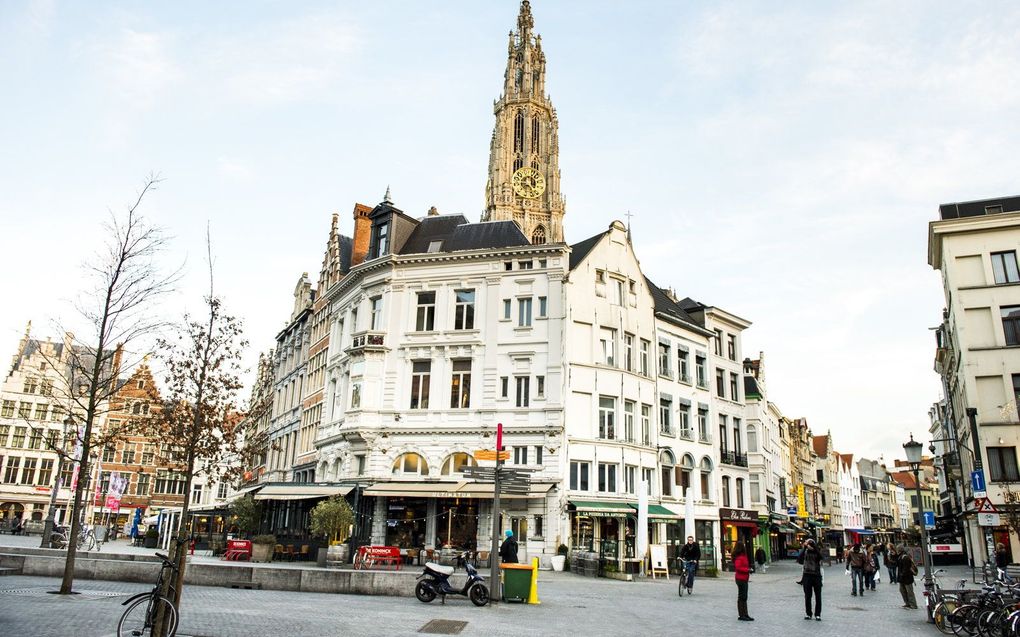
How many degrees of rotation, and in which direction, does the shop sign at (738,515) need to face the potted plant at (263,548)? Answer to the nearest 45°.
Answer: approximately 45° to its right

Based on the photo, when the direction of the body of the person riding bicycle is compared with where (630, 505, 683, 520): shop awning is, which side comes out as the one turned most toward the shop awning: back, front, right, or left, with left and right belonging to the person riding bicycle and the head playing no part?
back

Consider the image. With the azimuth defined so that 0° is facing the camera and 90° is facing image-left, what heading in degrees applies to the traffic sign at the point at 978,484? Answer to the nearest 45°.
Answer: approximately 0°

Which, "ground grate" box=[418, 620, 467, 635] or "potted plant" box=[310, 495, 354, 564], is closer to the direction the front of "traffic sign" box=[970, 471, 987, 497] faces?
the ground grate

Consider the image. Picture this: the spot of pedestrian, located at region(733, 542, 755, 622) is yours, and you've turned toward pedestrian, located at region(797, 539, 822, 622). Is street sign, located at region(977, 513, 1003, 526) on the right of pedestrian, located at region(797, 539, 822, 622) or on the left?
left

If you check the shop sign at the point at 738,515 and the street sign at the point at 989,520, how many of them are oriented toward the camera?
2

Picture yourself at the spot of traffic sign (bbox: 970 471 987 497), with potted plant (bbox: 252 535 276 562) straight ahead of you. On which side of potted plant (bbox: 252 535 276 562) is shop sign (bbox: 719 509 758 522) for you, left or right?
right

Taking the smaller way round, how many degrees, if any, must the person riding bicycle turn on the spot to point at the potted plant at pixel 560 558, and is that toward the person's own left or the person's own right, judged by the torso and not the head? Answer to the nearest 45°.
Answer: approximately 135° to the person's own right

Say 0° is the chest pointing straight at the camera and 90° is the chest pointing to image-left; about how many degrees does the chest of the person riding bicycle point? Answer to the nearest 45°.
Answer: approximately 0°
